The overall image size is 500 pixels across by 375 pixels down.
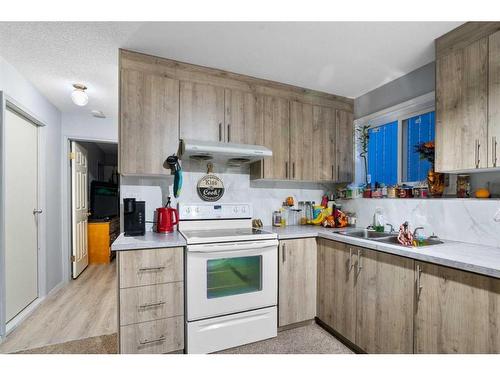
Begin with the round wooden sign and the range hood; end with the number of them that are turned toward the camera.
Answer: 2

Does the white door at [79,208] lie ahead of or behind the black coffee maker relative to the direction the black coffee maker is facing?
behind

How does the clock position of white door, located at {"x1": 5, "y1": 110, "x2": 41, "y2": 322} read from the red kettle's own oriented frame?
The white door is roughly at 1 o'clock from the red kettle.

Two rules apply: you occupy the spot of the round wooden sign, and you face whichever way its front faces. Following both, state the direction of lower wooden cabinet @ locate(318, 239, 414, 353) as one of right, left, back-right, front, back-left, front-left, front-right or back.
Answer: front-left

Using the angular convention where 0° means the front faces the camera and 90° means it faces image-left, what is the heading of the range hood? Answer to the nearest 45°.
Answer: approximately 0°

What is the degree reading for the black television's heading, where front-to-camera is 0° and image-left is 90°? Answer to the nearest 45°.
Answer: approximately 315°
